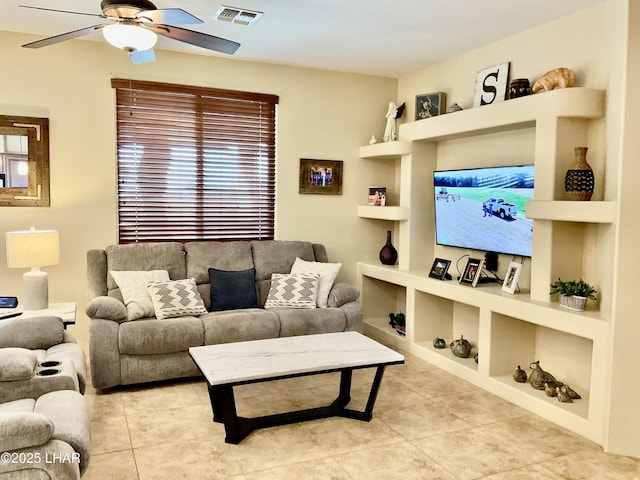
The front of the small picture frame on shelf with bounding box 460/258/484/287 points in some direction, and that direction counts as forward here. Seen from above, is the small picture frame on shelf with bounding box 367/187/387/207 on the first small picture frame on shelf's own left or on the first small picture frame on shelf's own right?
on the first small picture frame on shelf's own right

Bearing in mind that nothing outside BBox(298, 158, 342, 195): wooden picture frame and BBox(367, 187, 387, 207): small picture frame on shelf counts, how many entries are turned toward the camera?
2

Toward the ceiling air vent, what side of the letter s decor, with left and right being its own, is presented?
front

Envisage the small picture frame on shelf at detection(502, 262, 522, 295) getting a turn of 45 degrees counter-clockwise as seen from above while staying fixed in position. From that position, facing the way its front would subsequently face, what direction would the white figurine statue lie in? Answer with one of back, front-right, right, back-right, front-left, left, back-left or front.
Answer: back-right

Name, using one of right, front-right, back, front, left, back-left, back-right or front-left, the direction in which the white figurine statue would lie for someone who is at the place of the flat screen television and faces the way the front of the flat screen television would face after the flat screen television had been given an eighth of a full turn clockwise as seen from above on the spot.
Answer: front-right

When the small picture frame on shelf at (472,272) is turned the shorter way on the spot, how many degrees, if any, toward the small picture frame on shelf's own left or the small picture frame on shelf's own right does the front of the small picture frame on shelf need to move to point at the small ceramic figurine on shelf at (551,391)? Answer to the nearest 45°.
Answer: approximately 90° to the small picture frame on shelf's own left

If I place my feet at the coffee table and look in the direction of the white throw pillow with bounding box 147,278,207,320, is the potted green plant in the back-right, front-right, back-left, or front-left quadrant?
back-right

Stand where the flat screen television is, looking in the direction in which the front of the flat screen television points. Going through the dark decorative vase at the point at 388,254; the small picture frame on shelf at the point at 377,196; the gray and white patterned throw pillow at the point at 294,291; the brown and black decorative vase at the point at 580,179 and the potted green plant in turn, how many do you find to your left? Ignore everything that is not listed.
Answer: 2

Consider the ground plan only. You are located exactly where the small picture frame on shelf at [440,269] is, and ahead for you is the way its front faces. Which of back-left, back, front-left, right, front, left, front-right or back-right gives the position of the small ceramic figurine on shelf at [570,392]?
left

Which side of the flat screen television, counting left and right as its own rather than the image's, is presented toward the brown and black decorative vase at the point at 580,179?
left

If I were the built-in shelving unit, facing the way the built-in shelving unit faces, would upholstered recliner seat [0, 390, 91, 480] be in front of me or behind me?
in front

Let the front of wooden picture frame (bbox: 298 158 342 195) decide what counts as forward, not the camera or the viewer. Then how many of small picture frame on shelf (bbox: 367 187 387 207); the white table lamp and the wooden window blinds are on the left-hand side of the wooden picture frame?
1

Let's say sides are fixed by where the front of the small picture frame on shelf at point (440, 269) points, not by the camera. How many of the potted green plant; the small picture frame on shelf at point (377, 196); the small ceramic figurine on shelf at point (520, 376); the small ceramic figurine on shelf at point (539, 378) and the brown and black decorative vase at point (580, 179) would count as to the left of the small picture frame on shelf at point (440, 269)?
4
